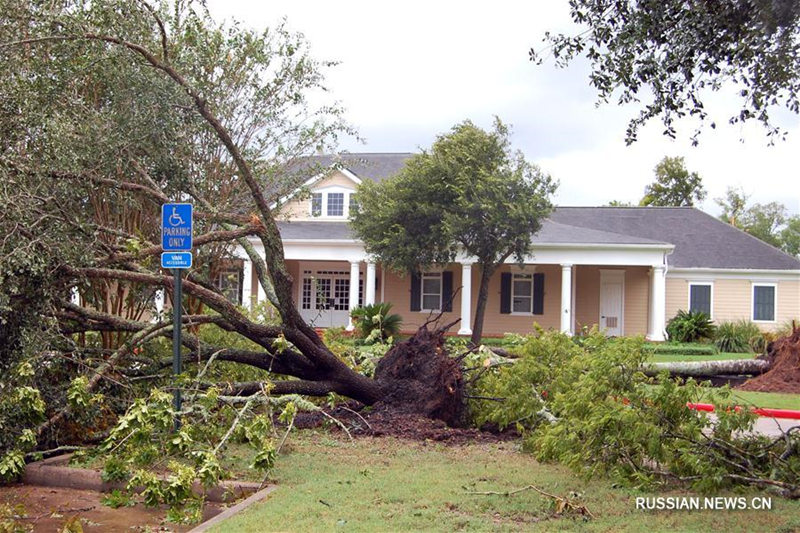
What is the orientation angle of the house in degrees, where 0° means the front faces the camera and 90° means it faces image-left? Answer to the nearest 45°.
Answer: approximately 0°

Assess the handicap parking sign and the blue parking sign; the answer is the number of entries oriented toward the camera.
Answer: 2

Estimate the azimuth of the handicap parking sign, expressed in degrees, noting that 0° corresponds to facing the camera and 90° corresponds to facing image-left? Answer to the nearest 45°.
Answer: approximately 0°

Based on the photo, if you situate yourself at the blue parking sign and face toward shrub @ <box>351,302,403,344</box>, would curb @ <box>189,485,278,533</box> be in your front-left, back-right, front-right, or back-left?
back-right

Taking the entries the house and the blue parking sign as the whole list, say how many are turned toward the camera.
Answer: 2

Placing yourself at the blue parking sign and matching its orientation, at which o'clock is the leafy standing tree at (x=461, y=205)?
The leafy standing tree is roughly at 7 o'clock from the blue parking sign.

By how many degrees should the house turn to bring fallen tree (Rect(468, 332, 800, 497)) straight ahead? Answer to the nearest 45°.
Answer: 0° — it already faces it

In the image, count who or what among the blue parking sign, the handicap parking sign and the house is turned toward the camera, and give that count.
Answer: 3

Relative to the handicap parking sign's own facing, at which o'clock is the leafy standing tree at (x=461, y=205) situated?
The leafy standing tree is roughly at 7 o'clock from the handicap parking sign.
